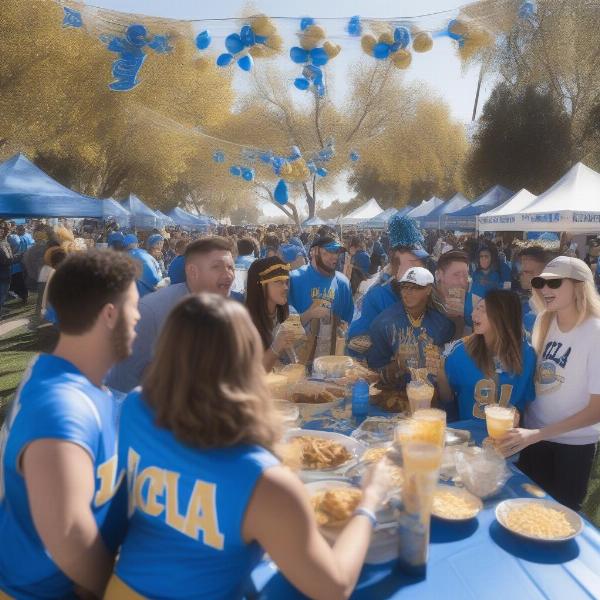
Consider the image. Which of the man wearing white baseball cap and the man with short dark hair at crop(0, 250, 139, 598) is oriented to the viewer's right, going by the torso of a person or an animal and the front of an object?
the man with short dark hair

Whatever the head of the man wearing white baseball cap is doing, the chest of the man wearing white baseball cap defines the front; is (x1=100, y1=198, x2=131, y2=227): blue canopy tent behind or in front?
behind

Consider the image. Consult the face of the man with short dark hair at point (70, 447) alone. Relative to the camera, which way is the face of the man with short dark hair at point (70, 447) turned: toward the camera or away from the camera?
away from the camera

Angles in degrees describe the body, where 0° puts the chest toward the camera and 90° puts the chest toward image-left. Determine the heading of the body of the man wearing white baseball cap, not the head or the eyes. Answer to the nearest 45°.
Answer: approximately 0°

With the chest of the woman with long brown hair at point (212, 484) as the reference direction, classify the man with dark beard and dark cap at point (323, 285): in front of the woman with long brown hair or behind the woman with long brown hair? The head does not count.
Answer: in front

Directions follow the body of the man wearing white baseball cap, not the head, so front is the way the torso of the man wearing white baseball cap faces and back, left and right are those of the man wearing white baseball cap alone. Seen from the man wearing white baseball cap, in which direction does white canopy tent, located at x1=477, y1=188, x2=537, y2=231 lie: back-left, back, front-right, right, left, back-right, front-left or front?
back

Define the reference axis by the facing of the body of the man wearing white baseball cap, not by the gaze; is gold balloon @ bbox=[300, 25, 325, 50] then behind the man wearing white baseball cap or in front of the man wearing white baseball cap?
behind

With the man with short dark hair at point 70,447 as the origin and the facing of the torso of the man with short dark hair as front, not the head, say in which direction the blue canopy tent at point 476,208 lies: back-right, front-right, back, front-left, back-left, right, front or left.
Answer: front-left

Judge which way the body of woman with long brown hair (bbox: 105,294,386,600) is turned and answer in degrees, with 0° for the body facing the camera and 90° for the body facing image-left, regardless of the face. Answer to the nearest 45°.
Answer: approximately 225°

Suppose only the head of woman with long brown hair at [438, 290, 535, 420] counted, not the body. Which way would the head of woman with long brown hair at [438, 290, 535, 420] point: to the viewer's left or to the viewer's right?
to the viewer's left

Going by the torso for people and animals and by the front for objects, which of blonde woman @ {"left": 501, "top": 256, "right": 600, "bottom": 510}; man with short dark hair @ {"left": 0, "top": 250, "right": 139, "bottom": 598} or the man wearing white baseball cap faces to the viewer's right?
the man with short dark hair

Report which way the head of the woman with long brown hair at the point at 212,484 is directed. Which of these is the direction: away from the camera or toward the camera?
away from the camera

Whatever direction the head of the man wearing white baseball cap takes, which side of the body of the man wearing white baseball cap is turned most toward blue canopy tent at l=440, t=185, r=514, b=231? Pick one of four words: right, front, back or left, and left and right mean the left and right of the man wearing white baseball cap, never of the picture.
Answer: back

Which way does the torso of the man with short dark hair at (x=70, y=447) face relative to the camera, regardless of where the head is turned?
to the viewer's right

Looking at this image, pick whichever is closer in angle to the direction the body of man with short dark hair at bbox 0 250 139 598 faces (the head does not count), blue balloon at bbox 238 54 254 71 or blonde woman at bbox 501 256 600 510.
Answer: the blonde woman

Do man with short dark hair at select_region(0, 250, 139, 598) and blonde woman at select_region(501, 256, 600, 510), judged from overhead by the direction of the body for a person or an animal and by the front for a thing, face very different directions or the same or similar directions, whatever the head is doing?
very different directions
